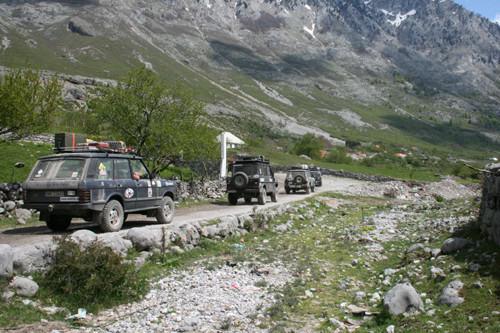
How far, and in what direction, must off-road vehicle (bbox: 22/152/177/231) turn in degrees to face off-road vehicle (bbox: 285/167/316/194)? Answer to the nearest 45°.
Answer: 0° — it already faces it

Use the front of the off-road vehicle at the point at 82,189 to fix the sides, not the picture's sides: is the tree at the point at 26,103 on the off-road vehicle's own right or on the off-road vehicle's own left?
on the off-road vehicle's own left

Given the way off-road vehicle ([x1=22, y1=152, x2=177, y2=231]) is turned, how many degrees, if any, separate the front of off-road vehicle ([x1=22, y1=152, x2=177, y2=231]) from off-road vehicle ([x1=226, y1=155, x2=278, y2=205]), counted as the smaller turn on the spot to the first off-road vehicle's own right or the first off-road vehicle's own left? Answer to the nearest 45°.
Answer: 0° — it already faces it

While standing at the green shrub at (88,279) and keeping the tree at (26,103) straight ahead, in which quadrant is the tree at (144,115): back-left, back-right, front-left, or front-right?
front-right

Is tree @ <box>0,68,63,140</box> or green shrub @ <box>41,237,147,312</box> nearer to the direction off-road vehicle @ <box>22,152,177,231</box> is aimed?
the tree

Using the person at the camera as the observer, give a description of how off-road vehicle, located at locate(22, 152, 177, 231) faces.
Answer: facing away from the viewer and to the right of the viewer

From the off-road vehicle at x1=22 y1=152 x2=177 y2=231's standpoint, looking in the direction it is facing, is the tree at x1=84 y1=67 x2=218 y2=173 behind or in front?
in front

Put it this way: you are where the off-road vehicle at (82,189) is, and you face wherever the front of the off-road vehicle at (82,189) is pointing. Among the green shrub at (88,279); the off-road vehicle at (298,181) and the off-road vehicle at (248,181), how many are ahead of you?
2

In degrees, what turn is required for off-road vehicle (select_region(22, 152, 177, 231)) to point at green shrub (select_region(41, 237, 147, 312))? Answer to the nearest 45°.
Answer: approximately 135° to its right
